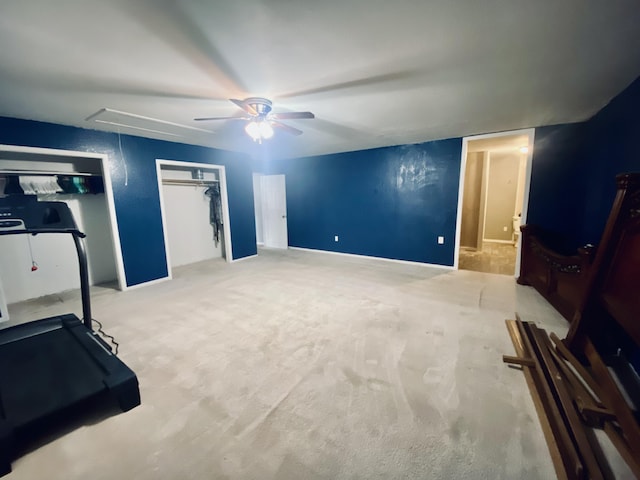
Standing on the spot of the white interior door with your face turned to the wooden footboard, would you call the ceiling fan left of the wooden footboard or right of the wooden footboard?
right

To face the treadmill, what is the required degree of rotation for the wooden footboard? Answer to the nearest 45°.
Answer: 0° — it already faces it

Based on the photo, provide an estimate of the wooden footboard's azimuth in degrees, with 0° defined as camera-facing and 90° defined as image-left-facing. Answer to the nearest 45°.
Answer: approximately 45°

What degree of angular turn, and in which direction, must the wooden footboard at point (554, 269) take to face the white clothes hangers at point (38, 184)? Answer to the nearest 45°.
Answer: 0° — it already faces it

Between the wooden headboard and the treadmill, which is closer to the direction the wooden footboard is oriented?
the treadmill

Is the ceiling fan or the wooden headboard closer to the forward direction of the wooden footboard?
the ceiling fan

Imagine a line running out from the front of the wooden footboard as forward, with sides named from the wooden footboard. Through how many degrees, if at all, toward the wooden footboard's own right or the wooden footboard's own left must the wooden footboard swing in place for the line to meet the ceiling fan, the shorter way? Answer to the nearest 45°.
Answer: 0° — it already faces it

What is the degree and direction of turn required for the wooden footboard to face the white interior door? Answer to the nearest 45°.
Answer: approximately 45° to its right
